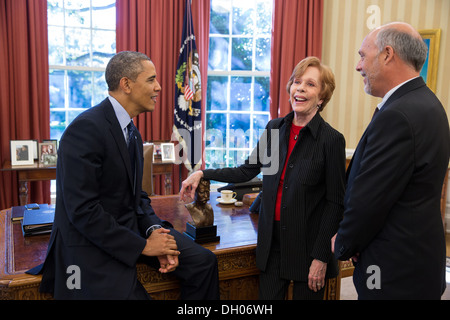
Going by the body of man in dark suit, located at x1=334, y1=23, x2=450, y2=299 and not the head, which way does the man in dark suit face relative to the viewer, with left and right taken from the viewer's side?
facing to the left of the viewer

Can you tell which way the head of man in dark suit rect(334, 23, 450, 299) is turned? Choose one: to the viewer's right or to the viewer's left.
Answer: to the viewer's left

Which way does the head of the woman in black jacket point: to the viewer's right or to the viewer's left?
to the viewer's left

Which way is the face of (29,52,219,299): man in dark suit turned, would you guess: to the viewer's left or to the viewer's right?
to the viewer's right

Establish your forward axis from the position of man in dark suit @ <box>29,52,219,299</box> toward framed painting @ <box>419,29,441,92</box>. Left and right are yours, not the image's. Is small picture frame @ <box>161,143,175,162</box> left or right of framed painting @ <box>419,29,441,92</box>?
left

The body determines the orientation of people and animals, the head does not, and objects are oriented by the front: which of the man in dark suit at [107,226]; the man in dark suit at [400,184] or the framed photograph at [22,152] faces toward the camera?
the framed photograph

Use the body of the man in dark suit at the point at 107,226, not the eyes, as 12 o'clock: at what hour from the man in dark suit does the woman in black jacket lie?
The woman in black jacket is roughly at 12 o'clock from the man in dark suit.

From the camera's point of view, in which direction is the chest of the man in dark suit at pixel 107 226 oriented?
to the viewer's right

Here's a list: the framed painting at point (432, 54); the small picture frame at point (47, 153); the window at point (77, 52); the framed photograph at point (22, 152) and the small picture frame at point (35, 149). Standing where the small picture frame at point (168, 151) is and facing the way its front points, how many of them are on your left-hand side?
1

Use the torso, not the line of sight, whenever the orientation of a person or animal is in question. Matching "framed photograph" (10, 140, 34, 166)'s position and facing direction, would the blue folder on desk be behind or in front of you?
in front

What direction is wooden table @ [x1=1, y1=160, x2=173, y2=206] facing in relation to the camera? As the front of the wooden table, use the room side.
toward the camera

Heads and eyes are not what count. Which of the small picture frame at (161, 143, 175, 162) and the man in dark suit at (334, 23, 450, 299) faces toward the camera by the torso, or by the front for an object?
the small picture frame

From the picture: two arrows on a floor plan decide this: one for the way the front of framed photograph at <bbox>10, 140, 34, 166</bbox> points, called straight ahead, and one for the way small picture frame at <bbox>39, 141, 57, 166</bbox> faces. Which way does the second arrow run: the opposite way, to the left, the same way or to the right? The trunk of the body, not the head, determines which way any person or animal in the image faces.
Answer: the same way

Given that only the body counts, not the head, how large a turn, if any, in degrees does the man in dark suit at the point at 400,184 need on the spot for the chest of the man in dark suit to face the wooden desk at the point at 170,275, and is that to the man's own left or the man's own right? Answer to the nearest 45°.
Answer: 0° — they already face it

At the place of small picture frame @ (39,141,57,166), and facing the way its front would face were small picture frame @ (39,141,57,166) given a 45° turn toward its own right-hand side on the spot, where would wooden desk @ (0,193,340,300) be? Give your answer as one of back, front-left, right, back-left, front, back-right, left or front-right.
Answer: front-left

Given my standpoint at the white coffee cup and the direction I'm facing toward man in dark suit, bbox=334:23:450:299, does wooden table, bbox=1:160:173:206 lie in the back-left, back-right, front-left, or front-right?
back-right
